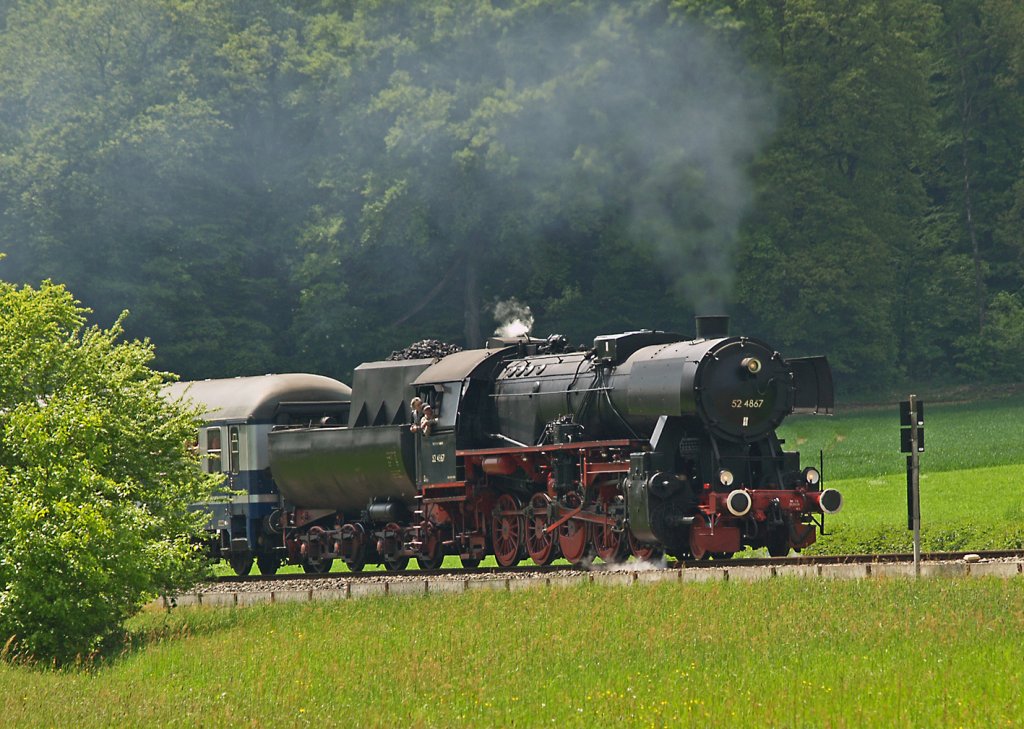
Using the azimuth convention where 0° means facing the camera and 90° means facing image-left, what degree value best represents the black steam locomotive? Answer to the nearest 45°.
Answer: approximately 315°

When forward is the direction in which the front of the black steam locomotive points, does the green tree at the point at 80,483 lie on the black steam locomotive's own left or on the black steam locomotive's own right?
on the black steam locomotive's own right
